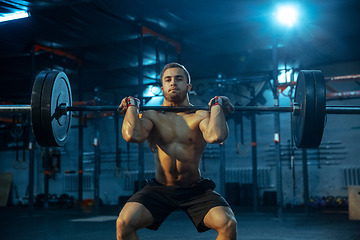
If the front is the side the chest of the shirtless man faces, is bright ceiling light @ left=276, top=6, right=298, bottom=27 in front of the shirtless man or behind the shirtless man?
behind

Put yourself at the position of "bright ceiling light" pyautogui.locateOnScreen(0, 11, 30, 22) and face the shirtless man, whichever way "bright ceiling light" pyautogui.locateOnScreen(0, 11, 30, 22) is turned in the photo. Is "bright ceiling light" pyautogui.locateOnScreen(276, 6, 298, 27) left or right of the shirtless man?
left

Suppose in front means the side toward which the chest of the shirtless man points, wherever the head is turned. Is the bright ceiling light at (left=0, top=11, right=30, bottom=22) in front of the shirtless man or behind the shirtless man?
behind

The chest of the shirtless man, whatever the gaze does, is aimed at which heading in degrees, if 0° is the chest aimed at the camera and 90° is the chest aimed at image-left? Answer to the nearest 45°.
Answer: approximately 0°
